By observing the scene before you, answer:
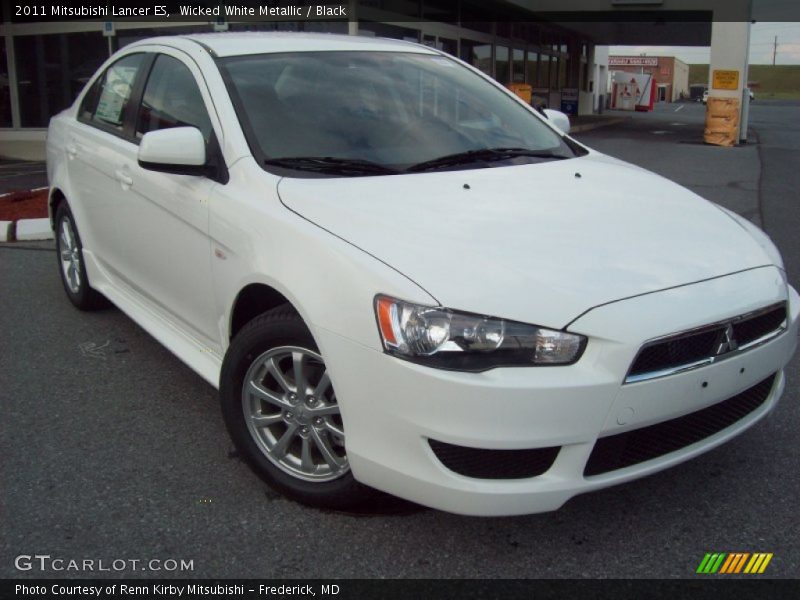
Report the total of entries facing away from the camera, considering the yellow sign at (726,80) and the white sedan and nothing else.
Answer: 0

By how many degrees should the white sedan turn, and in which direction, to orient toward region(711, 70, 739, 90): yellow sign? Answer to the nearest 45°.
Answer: approximately 135° to its left

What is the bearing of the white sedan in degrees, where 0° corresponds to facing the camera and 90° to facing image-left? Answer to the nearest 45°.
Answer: approximately 315°

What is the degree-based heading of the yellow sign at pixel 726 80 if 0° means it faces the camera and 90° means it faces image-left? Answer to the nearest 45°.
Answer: approximately 0°

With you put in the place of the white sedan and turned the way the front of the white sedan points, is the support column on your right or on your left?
on your left

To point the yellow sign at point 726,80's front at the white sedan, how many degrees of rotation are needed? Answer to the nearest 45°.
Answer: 0° — it already faces it
